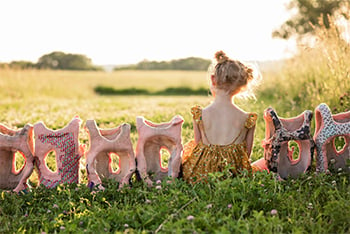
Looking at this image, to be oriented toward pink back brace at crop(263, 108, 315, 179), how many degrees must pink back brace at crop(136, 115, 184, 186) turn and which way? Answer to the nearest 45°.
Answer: approximately 90° to its left

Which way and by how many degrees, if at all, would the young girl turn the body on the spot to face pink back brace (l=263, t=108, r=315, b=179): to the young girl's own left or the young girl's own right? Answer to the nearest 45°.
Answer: approximately 90° to the young girl's own right

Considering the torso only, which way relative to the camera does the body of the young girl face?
away from the camera

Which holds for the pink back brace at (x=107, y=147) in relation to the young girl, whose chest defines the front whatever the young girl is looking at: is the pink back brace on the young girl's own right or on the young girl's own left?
on the young girl's own left

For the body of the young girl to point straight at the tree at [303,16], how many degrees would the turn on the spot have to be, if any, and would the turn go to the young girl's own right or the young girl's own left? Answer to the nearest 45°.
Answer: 0° — they already face it

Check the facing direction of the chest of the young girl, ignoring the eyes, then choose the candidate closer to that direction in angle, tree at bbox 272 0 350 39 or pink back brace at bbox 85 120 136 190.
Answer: the tree

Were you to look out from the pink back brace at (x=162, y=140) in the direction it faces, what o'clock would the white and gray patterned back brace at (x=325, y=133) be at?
the white and gray patterned back brace at (x=325, y=133) is roughly at 9 o'clock from the pink back brace at (x=162, y=140).

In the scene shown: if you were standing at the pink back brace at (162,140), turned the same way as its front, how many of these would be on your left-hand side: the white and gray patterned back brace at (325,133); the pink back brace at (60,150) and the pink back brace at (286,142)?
2
